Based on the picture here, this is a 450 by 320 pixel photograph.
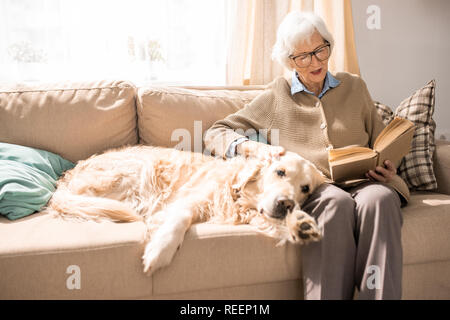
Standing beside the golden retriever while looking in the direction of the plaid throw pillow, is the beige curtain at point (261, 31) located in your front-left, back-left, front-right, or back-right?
front-left

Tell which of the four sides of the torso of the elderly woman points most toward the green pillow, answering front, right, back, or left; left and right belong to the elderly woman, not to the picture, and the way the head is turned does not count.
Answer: right

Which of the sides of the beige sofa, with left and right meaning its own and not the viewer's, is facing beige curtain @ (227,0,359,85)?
back

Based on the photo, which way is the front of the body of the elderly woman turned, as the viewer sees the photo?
toward the camera

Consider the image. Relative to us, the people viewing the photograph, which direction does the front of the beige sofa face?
facing the viewer
